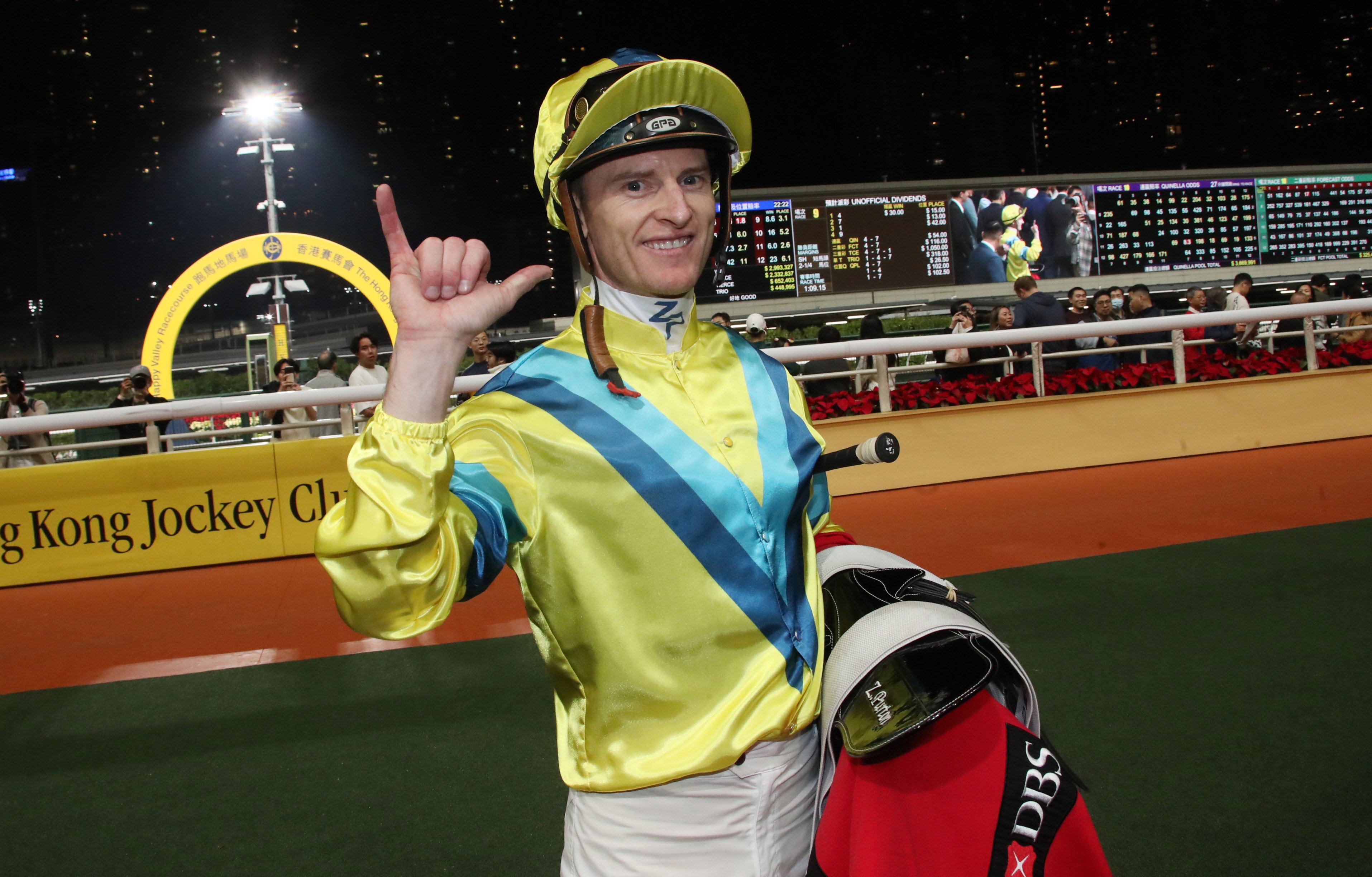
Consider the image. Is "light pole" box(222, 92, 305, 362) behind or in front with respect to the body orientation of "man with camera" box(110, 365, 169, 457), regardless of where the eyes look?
behind

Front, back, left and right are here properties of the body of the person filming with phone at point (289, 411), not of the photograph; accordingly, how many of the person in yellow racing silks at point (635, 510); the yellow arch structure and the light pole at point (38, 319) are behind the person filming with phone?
2

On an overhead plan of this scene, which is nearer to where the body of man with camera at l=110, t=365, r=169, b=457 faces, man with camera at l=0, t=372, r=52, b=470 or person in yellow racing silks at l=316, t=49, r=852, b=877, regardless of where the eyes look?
the person in yellow racing silks

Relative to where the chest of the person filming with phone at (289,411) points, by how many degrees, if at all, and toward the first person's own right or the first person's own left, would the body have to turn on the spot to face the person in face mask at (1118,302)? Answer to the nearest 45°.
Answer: approximately 90° to the first person's own left

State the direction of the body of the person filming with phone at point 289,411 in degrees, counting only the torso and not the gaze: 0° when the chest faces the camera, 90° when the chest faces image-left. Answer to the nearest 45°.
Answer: approximately 0°

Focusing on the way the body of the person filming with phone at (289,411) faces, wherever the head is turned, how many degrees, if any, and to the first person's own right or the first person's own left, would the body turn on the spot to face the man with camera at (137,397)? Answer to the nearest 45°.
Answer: approximately 90° to the first person's own right
